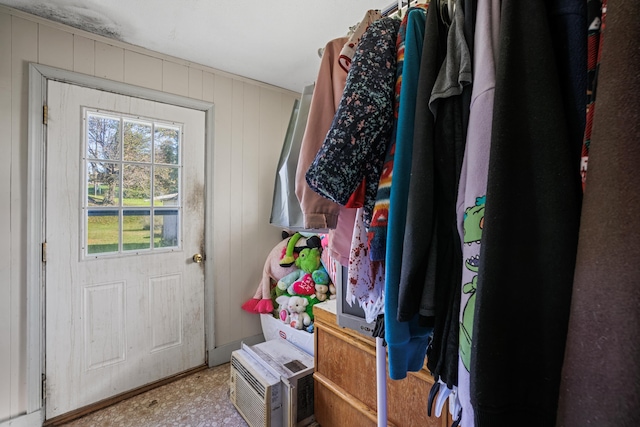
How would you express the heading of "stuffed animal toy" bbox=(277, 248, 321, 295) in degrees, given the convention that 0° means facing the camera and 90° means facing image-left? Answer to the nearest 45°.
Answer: approximately 45°

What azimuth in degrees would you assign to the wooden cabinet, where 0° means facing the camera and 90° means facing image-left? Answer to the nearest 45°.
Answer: approximately 45°

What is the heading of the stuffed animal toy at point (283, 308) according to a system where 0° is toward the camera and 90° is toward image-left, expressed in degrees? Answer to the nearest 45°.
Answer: approximately 45°

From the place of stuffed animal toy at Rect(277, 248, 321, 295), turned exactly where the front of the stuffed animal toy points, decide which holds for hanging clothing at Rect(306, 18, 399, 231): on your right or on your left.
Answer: on your left

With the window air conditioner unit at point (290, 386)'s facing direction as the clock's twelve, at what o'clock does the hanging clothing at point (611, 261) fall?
The hanging clothing is roughly at 10 o'clock from the window air conditioner unit.

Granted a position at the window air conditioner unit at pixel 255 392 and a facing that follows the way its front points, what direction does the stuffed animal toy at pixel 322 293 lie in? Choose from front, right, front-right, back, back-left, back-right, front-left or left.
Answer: back

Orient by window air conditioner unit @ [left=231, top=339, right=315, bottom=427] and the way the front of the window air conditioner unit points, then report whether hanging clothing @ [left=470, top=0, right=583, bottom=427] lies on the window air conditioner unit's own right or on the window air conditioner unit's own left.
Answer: on the window air conditioner unit's own left

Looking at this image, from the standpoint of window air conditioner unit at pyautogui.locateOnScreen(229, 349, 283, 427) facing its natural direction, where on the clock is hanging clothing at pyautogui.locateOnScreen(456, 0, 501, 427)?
The hanging clothing is roughly at 10 o'clock from the window air conditioner unit.

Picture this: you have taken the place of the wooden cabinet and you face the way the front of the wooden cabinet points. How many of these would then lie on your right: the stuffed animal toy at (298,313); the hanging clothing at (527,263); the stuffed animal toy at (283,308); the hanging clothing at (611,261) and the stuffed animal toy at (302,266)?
3

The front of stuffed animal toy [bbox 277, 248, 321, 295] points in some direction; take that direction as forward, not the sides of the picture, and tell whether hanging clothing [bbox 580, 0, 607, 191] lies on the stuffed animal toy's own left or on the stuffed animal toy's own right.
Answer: on the stuffed animal toy's own left
